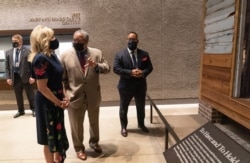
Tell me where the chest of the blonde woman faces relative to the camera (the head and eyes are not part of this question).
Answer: to the viewer's right

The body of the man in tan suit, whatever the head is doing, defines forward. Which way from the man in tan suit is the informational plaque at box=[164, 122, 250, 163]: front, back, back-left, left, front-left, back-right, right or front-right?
front-left

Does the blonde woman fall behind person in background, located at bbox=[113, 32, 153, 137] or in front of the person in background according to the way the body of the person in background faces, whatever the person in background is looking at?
in front

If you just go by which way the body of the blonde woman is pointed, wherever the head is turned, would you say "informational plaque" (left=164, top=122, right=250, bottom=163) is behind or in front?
in front

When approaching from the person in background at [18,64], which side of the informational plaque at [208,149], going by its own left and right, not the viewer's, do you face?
right

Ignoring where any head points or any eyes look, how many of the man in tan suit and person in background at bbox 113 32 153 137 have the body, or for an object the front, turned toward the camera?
2

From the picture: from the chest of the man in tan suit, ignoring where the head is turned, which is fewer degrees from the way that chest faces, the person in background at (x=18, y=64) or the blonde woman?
the blonde woman

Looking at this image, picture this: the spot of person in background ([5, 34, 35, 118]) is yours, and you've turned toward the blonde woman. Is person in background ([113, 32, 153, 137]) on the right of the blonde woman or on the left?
left

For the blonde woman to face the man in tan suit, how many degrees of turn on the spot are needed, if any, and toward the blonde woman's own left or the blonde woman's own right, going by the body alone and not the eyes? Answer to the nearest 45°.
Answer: approximately 45° to the blonde woman's own left

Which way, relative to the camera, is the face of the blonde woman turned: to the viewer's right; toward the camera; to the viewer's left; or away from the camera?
to the viewer's right

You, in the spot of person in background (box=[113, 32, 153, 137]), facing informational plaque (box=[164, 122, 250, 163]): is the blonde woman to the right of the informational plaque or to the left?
right
